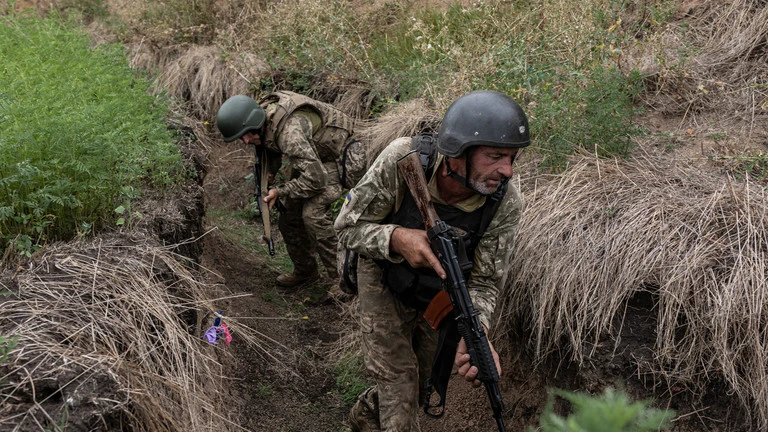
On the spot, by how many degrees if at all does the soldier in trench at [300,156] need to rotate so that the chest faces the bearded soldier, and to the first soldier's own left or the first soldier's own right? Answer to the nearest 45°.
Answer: approximately 90° to the first soldier's own left

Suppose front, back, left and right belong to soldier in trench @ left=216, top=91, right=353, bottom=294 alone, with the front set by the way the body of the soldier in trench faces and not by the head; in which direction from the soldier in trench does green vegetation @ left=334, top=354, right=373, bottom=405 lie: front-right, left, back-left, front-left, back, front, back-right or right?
left

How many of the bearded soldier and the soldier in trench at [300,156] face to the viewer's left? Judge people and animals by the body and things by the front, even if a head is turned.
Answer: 1

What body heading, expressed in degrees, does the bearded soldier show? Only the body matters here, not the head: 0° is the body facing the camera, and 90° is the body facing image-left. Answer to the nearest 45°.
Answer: approximately 315°

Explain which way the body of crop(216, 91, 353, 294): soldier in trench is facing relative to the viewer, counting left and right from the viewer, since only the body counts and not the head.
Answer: facing to the left of the viewer

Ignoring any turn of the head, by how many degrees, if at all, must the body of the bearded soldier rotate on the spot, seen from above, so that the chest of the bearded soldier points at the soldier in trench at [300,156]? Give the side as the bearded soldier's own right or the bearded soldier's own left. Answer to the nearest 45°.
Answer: approximately 180°

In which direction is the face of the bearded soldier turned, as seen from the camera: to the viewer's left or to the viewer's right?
to the viewer's right

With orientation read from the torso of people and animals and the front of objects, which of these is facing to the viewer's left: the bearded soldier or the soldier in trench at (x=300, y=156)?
the soldier in trench
